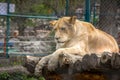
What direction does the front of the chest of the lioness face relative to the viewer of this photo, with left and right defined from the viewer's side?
facing the viewer and to the left of the viewer

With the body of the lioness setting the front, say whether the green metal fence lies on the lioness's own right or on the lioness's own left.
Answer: on the lioness's own right
